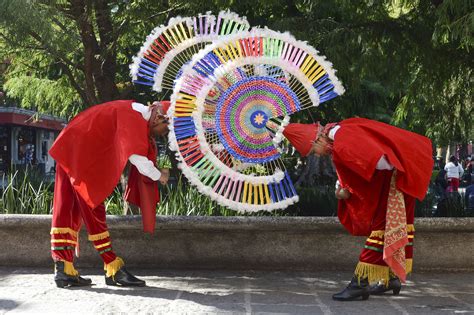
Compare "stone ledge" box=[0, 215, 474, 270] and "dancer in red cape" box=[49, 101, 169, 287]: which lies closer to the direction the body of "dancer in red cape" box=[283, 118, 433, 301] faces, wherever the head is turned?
the dancer in red cape

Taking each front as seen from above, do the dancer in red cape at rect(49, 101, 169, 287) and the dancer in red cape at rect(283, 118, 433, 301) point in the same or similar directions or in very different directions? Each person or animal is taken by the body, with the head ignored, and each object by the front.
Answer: very different directions

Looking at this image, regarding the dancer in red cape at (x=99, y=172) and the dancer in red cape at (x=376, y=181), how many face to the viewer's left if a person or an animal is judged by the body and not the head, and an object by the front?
1

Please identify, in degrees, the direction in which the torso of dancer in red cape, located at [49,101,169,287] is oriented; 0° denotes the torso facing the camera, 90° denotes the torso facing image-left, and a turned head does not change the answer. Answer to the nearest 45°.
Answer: approximately 270°

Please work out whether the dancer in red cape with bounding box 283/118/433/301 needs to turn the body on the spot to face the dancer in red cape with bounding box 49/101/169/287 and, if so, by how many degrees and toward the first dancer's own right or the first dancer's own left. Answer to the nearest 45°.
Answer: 0° — they already face them

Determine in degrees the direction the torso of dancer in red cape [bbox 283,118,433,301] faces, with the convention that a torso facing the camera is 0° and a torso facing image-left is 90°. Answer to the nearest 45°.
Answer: approximately 90°

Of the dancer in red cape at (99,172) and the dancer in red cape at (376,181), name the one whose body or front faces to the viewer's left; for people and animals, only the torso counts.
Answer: the dancer in red cape at (376,181)
